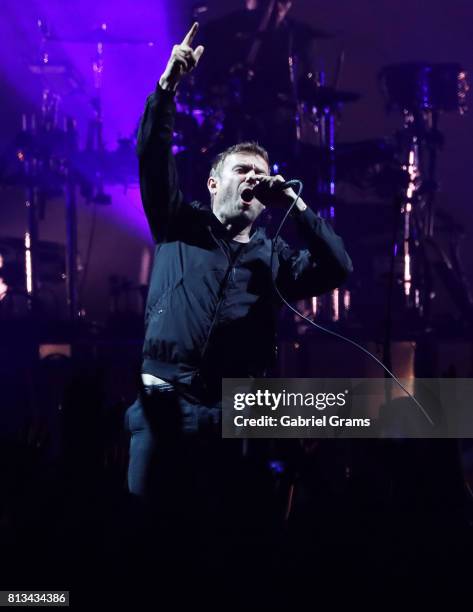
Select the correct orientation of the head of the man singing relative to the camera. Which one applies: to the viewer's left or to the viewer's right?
to the viewer's right
